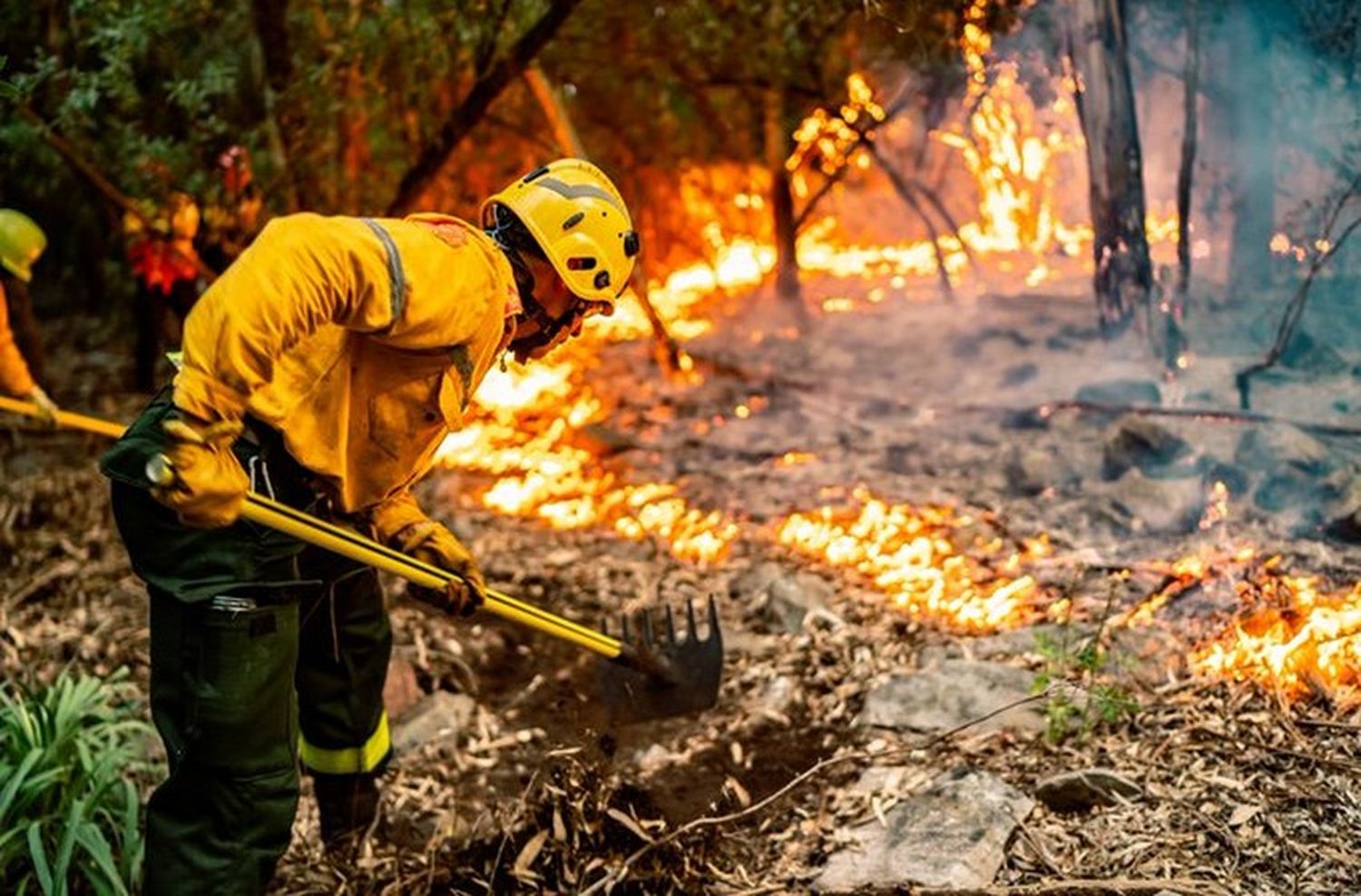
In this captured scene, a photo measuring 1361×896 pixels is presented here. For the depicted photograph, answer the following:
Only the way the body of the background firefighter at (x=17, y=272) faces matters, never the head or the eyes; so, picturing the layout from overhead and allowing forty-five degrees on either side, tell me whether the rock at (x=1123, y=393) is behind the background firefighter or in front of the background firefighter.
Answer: in front

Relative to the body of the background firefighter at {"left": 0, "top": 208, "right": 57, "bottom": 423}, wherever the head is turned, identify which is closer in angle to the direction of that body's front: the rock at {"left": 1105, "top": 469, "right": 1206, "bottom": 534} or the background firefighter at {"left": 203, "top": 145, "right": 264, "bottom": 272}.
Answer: the rock

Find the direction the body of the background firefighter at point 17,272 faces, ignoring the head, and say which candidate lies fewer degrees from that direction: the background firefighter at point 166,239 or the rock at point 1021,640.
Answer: the rock

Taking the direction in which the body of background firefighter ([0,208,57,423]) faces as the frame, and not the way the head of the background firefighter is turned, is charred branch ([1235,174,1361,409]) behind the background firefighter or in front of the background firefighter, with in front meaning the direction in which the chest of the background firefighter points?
in front

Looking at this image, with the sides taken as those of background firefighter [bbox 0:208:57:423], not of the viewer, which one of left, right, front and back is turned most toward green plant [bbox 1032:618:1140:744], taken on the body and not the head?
front

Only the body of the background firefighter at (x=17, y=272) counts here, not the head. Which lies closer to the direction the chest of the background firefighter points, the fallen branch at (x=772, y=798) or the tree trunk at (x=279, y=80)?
the fallen branch

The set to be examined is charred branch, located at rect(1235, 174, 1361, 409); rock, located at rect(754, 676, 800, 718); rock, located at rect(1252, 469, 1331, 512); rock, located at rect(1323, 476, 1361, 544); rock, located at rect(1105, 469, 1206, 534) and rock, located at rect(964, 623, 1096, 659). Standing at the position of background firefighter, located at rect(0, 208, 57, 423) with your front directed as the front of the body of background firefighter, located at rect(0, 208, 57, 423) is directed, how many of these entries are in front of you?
6

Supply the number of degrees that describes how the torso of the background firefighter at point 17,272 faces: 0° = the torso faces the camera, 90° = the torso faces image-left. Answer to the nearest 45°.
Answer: approximately 270°

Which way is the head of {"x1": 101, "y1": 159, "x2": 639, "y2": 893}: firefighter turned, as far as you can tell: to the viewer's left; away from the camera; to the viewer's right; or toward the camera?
to the viewer's right
